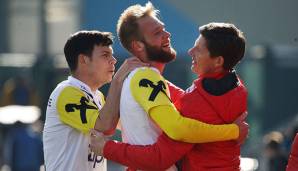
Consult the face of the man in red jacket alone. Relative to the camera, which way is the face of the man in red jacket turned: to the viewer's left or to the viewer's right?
to the viewer's left

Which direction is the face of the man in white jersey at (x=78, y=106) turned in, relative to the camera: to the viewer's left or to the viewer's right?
to the viewer's right

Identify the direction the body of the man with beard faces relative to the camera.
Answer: to the viewer's right

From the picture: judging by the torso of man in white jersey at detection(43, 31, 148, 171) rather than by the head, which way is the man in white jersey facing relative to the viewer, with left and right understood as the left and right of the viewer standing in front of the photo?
facing to the right of the viewer

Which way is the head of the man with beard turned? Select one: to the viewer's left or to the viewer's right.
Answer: to the viewer's right
